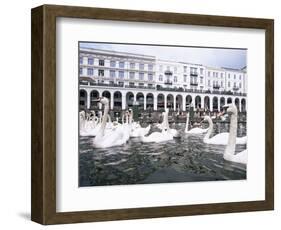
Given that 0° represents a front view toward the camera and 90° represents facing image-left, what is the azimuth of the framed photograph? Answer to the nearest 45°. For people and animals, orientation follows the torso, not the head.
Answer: approximately 315°
